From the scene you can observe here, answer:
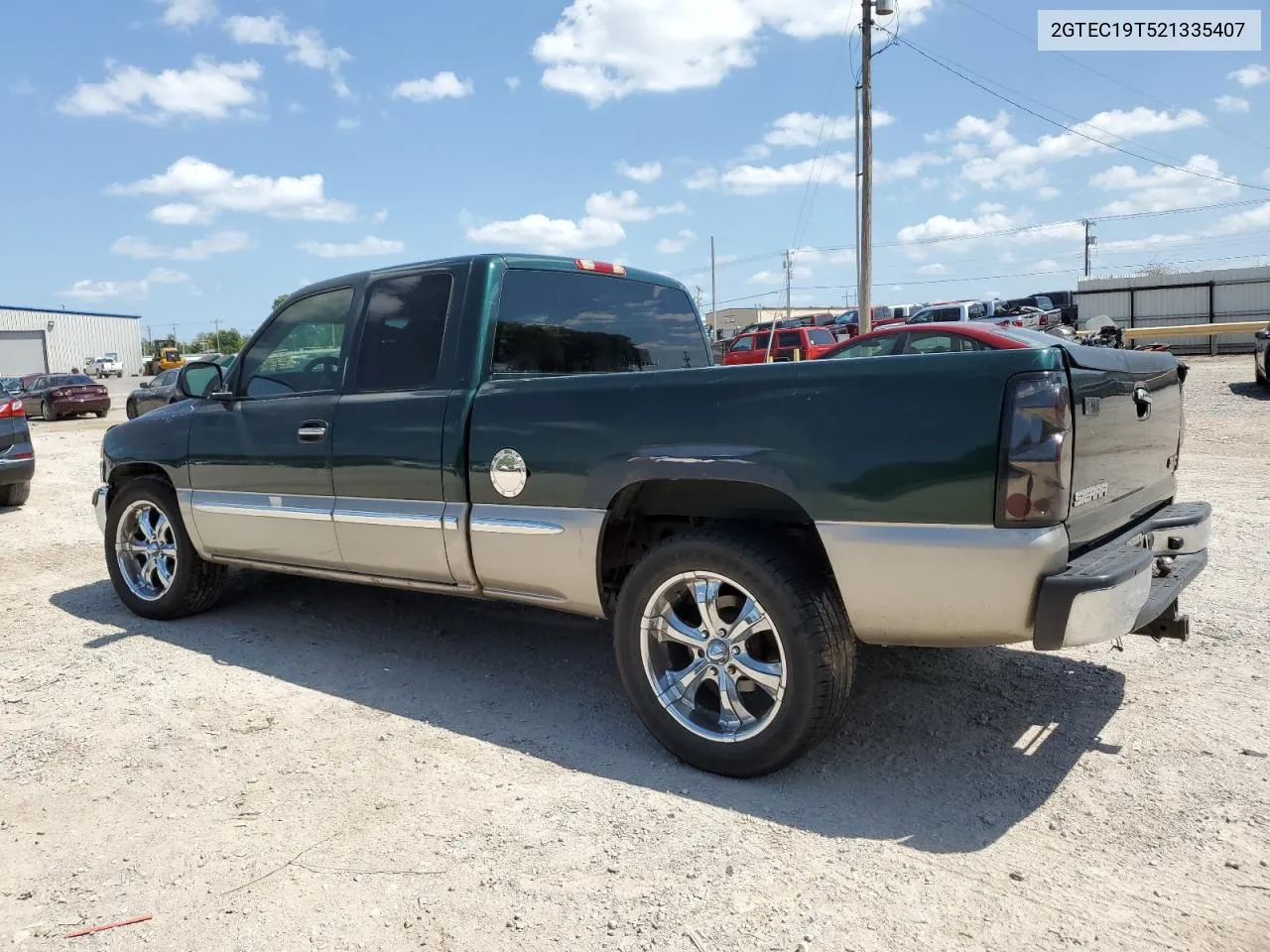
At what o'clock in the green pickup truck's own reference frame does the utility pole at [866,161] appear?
The utility pole is roughly at 2 o'clock from the green pickup truck.

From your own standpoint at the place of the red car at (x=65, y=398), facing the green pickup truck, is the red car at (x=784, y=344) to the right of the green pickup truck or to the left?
left

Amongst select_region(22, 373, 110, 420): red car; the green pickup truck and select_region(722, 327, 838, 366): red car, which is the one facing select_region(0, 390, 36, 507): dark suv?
the green pickup truck

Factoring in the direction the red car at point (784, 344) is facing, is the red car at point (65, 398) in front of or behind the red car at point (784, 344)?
in front

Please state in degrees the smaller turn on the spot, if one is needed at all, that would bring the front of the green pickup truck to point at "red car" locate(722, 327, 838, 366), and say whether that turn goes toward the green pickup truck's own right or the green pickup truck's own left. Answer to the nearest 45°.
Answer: approximately 45° to the green pickup truck's own right

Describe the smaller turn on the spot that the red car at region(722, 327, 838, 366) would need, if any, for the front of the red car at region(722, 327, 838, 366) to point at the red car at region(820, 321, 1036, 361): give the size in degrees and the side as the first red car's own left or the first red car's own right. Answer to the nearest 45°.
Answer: approximately 135° to the first red car's own left

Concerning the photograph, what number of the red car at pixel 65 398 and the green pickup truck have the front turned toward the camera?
0

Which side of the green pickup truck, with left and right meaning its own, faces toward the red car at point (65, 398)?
front

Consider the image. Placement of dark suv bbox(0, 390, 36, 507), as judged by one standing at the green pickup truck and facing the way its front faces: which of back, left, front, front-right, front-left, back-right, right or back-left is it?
front

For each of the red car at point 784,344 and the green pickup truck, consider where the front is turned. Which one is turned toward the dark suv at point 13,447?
the green pickup truck

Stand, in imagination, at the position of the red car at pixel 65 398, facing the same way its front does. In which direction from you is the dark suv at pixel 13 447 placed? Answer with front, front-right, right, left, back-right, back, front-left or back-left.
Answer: back-left

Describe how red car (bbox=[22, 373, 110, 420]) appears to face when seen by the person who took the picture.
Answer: facing away from the viewer and to the left of the viewer
